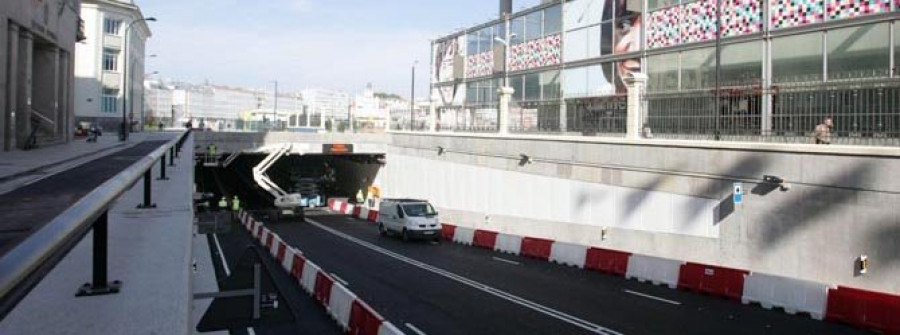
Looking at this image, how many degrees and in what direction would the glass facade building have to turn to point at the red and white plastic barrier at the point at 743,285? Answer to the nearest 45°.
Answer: approximately 45° to its left

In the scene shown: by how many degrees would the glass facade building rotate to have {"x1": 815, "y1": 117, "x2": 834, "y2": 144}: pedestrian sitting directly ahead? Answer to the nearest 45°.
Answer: approximately 45° to its left

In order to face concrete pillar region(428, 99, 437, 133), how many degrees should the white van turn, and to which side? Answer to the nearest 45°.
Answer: approximately 135° to its left

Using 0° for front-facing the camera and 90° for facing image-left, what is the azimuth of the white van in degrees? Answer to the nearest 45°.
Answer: approximately 315°

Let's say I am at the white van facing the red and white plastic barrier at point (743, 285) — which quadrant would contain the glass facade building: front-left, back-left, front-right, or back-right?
front-left

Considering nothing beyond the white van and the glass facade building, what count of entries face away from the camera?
0

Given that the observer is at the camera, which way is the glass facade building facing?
facing the viewer and to the left of the viewer

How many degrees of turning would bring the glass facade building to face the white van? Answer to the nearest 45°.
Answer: approximately 45° to its right

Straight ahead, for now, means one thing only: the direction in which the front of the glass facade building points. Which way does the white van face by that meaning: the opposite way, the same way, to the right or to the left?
to the left
